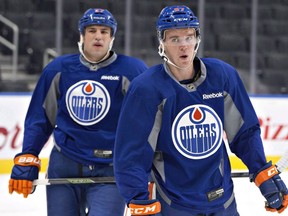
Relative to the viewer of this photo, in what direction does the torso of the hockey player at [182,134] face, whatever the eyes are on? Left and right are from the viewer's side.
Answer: facing the viewer

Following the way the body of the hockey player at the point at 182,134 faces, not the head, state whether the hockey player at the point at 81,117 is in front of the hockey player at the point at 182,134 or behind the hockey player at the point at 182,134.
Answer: behind

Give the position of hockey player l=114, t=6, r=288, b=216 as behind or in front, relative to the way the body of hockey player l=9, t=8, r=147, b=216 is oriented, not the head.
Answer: in front

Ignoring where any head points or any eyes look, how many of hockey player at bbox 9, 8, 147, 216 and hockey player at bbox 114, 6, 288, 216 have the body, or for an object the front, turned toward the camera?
2

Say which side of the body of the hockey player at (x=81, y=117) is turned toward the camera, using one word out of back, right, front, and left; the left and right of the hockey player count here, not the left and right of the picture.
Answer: front
